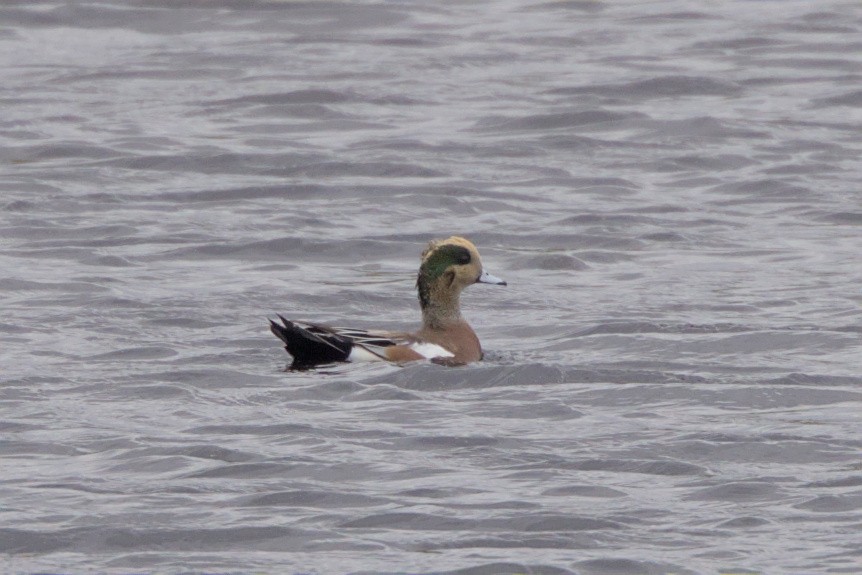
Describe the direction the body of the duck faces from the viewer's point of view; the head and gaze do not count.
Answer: to the viewer's right
